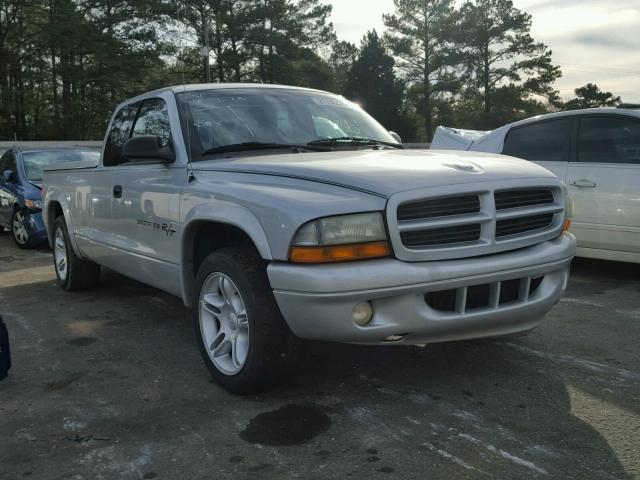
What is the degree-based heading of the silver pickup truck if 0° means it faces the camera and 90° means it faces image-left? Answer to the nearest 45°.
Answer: approximately 315°

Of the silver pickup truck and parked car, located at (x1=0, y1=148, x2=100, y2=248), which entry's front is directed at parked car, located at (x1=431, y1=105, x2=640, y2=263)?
parked car, located at (x1=0, y1=148, x2=100, y2=248)

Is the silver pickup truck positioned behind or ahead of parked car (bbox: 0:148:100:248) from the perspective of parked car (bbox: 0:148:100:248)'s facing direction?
ahead

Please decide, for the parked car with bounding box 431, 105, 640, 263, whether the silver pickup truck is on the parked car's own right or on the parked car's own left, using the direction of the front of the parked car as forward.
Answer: on the parked car's own right

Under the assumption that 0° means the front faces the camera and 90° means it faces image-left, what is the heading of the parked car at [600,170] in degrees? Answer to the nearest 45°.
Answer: approximately 270°

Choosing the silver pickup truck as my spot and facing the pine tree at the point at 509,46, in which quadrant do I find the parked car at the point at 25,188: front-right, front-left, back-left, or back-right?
front-left

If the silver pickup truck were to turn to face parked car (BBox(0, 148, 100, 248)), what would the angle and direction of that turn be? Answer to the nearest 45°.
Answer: approximately 180°

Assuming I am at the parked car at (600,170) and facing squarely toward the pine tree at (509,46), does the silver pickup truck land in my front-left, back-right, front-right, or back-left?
back-left

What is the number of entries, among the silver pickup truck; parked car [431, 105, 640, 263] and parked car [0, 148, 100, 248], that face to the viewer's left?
0

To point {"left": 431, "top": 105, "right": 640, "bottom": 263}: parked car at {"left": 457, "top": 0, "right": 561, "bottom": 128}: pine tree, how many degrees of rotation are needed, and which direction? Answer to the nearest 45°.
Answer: approximately 90° to its left
